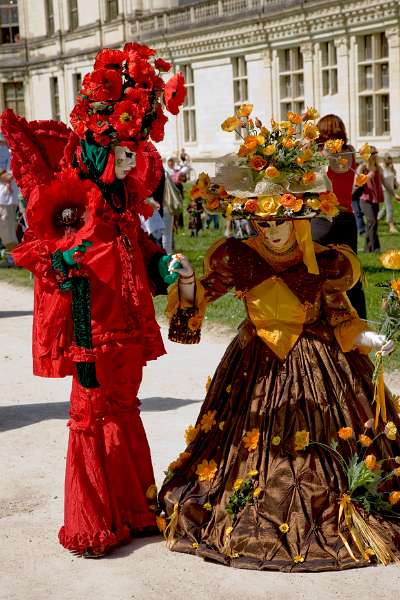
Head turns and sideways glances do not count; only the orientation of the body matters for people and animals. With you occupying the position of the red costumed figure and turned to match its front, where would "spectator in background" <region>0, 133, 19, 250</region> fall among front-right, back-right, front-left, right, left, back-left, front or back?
back-left

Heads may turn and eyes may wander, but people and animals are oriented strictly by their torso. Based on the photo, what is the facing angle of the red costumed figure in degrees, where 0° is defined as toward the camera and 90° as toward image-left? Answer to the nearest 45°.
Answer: approximately 315°

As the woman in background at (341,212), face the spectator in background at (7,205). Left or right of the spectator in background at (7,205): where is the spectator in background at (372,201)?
right

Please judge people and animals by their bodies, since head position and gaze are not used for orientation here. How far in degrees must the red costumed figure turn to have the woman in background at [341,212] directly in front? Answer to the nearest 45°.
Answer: approximately 90° to its left

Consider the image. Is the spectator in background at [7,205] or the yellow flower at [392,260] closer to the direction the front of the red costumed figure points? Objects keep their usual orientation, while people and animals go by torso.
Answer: the yellow flower

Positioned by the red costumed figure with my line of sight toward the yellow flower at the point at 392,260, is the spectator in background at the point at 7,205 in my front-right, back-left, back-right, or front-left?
back-left

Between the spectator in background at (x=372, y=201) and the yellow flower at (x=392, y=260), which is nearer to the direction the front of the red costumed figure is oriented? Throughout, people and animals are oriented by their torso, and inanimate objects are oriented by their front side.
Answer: the yellow flower

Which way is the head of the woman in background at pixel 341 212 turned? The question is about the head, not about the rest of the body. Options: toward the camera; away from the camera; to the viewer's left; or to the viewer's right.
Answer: away from the camera

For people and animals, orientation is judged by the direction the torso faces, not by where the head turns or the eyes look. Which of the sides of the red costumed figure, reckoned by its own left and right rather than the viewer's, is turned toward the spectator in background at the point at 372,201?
left

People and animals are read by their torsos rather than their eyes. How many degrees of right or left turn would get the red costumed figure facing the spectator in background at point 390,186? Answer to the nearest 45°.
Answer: approximately 135° to its left
